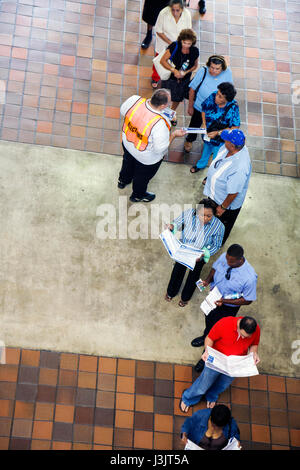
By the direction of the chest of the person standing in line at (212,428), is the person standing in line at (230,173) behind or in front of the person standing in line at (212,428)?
behind

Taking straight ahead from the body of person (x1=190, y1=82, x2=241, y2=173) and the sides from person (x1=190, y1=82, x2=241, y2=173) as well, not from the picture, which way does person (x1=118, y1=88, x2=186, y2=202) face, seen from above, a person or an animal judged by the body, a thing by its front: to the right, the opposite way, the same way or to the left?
the opposite way

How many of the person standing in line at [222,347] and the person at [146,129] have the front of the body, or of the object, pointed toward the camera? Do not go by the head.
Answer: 1

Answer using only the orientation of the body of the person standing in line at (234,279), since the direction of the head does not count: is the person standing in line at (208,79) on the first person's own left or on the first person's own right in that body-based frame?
on the first person's own right

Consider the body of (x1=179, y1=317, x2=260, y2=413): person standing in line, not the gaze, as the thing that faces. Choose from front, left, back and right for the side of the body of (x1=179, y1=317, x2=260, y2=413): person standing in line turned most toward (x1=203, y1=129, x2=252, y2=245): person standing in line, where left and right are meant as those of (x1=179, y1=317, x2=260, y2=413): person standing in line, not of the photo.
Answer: back

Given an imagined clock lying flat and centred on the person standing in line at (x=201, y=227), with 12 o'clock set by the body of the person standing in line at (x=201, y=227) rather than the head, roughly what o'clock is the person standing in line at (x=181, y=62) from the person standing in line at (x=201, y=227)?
the person standing in line at (x=181, y=62) is roughly at 4 o'clock from the person standing in line at (x=201, y=227).

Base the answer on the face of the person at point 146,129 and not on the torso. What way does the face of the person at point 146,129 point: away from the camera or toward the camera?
away from the camera

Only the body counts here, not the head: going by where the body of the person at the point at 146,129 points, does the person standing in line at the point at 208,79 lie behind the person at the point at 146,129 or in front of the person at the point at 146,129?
in front

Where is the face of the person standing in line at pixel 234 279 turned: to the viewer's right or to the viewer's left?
to the viewer's left

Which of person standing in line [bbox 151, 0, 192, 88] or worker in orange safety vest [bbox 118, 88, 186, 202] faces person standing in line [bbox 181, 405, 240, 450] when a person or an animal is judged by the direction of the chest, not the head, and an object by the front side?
person standing in line [bbox 151, 0, 192, 88]
